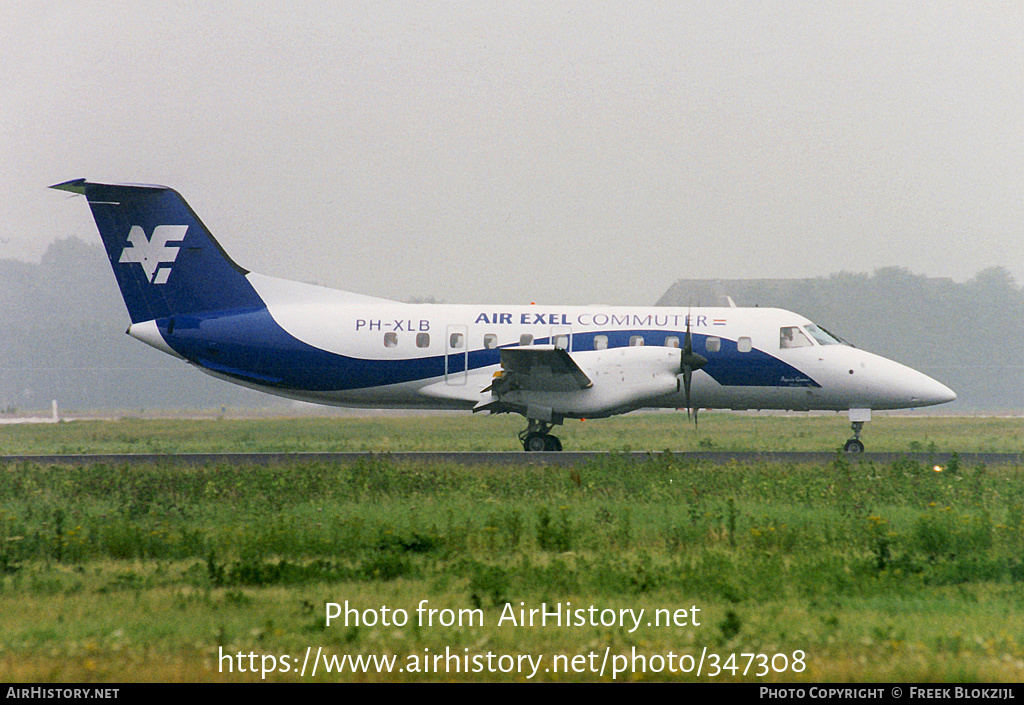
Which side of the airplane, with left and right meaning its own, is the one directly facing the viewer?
right
